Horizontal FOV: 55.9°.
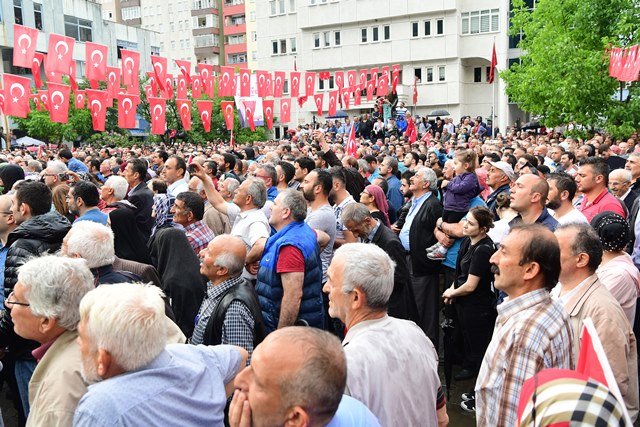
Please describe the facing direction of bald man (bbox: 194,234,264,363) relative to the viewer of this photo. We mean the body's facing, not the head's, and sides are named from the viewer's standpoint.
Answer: facing to the left of the viewer

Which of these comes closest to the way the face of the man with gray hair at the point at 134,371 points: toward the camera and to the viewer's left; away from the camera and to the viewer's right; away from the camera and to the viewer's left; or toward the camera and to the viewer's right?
away from the camera and to the viewer's left

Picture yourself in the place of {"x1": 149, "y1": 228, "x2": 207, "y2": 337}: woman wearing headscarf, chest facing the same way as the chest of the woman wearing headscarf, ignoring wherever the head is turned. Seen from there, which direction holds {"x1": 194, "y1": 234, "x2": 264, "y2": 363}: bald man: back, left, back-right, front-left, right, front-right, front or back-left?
back-left

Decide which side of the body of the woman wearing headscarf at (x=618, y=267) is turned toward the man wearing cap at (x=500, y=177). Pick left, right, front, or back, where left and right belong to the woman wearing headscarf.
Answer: front

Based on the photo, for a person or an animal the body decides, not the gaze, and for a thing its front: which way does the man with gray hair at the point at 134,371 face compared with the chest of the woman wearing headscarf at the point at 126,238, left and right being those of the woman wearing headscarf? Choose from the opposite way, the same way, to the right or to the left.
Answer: the same way

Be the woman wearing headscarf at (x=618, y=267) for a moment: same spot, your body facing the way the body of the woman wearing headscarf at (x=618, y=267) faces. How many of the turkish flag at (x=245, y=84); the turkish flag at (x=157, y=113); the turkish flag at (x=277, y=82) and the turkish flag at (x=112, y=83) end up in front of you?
4

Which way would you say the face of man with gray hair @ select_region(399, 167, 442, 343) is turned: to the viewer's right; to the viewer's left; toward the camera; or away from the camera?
to the viewer's left

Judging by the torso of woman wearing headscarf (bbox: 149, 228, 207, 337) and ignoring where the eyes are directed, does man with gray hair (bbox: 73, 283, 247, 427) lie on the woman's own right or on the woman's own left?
on the woman's own left
